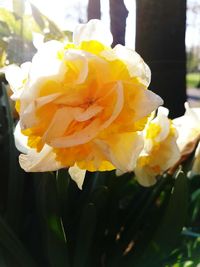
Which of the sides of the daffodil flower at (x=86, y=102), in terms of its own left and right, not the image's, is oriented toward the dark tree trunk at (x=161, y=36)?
back
